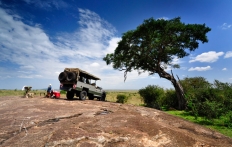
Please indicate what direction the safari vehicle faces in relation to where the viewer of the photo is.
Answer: facing away from the viewer and to the right of the viewer

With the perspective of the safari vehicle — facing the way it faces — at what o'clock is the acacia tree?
The acacia tree is roughly at 1 o'clock from the safari vehicle.

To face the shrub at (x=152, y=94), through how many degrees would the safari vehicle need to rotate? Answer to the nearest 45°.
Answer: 0° — it already faces it
